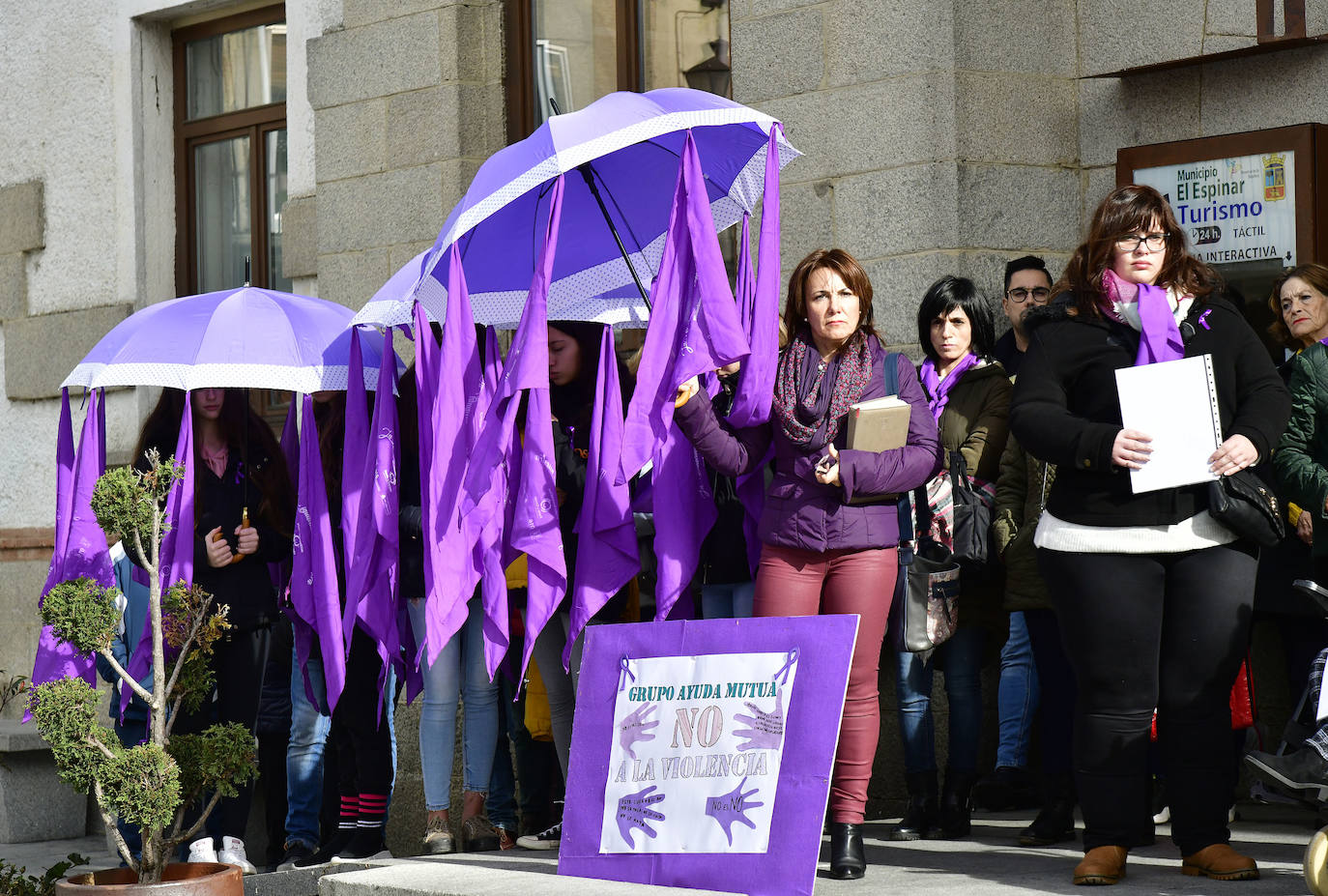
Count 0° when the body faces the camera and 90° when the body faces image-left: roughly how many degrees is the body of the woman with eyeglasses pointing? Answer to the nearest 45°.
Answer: approximately 0°

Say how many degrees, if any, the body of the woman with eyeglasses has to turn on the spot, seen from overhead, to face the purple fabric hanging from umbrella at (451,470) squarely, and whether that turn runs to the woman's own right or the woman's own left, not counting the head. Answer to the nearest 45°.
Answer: approximately 90° to the woman's own right

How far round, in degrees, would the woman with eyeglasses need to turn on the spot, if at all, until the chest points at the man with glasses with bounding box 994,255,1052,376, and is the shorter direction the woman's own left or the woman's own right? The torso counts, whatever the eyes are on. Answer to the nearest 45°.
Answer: approximately 180°

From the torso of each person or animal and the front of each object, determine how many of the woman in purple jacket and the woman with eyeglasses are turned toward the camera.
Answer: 2

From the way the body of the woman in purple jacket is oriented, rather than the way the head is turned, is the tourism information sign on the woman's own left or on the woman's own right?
on the woman's own left

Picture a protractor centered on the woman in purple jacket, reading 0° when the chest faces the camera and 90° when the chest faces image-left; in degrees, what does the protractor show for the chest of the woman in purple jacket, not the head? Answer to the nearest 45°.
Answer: approximately 0°
